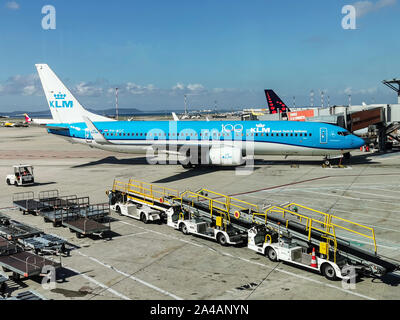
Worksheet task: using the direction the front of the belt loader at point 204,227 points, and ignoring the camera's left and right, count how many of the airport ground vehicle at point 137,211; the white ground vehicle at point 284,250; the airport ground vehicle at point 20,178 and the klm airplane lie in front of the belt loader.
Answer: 1

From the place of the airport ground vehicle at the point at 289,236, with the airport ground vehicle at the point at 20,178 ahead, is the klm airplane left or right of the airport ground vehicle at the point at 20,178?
right

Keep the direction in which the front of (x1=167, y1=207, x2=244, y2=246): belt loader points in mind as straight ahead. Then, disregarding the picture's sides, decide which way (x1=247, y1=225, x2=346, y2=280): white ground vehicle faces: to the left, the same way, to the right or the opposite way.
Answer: the same way
